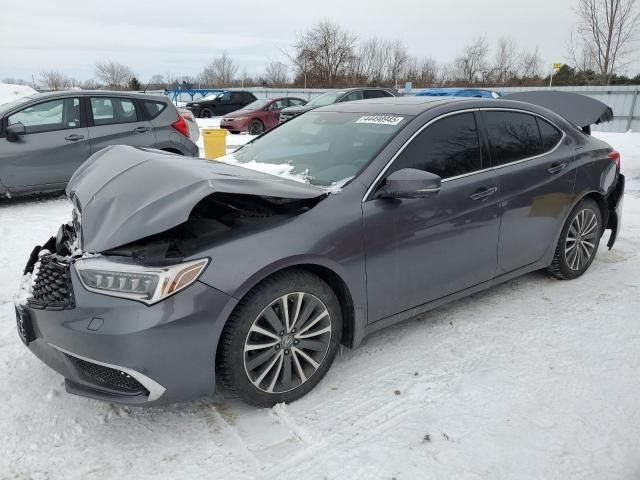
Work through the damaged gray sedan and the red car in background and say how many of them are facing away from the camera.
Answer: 0

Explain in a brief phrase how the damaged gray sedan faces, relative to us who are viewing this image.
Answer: facing the viewer and to the left of the viewer

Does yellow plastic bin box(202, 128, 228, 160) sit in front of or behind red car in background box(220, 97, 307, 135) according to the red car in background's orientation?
in front

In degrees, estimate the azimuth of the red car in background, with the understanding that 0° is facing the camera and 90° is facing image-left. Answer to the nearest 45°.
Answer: approximately 45°

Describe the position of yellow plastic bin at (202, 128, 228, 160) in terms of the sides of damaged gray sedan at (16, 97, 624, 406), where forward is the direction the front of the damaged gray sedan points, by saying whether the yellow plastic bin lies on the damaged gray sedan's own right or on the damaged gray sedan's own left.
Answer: on the damaged gray sedan's own right

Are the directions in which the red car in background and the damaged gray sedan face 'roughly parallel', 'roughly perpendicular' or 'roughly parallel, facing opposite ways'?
roughly parallel

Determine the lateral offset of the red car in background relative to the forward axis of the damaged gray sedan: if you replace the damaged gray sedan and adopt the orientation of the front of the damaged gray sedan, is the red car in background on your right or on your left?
on your right
